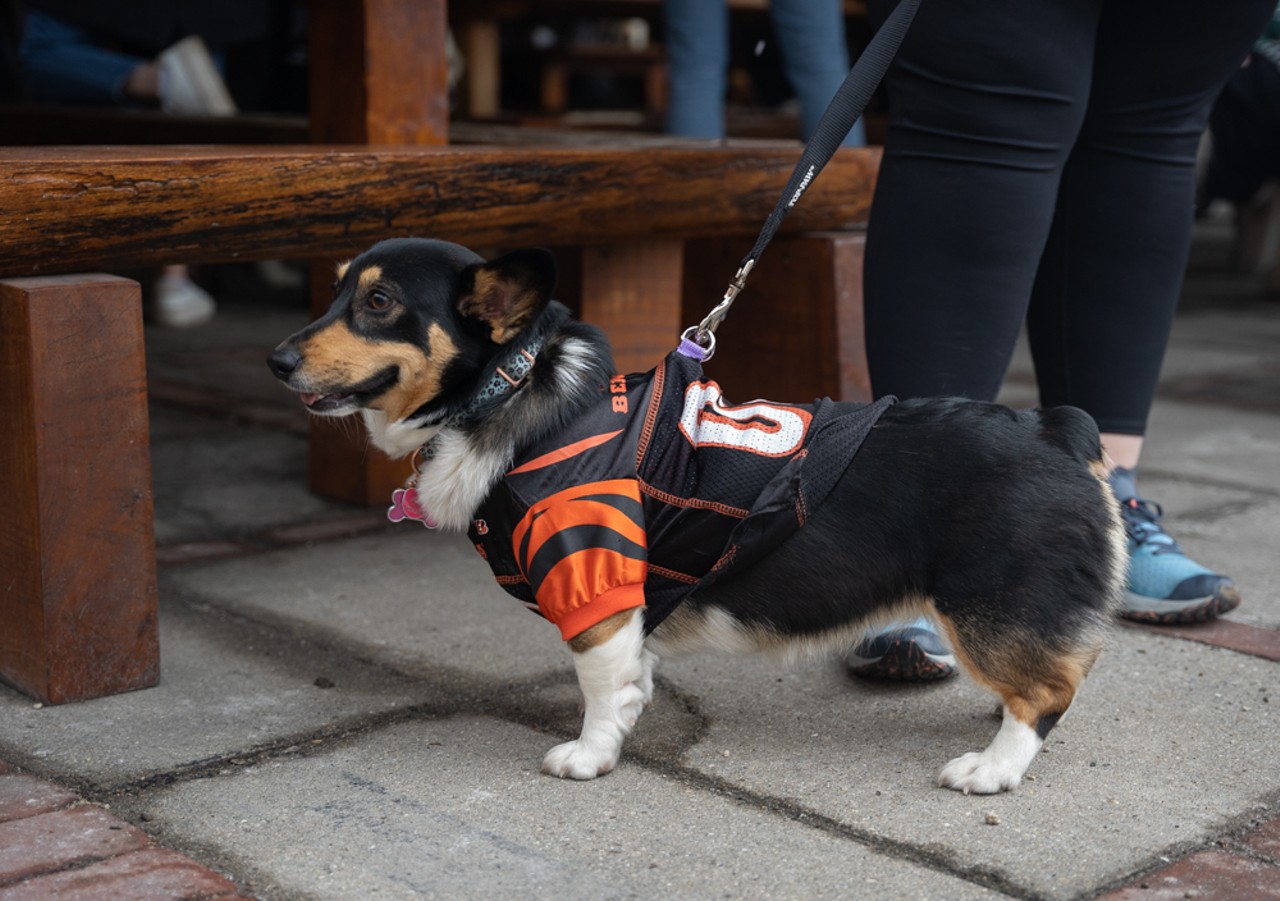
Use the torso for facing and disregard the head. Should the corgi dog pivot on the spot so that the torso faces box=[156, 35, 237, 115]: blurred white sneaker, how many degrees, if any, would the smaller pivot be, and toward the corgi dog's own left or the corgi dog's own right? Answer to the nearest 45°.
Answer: approximately 45° to the corgi dog's own right

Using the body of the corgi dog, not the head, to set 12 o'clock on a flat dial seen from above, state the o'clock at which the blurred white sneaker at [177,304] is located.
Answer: The blurred white sneaker is roughly at 2 o'clock from the corgi dog.

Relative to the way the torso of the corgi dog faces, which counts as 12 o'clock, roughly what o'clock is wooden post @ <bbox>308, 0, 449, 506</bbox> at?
The wooden post is roughly at 2 o'clock from the corgi dog.

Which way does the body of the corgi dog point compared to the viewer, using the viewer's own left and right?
facing to the left of the viewer
